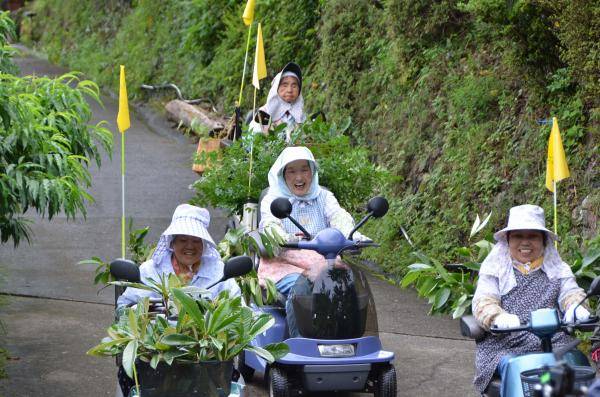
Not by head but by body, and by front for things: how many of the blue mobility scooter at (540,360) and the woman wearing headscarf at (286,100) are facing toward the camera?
2

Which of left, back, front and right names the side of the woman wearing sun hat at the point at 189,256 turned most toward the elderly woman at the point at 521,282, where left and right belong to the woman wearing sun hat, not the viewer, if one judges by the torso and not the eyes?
left

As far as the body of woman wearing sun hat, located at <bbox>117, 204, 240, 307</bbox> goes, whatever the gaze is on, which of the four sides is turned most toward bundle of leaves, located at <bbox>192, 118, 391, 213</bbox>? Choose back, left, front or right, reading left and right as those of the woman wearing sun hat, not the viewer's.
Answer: back

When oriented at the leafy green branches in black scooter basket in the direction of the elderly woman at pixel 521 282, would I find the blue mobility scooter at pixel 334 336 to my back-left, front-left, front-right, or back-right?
front-left

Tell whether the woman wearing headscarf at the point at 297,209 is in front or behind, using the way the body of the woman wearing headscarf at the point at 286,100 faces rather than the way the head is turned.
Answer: in front

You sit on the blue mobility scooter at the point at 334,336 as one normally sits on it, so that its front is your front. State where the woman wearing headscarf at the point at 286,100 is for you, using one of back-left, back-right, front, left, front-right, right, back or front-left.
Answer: back

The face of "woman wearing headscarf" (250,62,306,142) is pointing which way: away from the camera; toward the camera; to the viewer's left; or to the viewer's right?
toward the camera

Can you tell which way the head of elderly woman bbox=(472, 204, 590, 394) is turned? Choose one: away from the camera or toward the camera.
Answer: toward the camera

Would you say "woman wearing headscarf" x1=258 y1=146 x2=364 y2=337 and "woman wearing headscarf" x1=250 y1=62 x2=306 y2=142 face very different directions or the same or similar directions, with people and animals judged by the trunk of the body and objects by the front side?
same or similar directions

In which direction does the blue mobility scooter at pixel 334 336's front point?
toward the camera

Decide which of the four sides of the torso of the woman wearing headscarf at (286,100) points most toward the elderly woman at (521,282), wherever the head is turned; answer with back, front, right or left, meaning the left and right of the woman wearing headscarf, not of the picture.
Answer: front

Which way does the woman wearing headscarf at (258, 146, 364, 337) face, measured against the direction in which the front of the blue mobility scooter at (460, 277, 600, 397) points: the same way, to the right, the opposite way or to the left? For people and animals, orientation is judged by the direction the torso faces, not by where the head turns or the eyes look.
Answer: the same way

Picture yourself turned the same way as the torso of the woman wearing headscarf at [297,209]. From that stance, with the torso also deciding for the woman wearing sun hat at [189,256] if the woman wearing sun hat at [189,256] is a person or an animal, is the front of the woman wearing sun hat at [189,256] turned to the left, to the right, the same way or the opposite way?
the same way

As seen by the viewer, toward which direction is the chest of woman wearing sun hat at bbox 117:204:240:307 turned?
toward the camera

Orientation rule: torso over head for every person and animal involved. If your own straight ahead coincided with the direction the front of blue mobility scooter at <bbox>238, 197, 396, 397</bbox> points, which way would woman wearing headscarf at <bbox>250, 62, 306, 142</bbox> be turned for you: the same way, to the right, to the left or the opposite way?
the same way
